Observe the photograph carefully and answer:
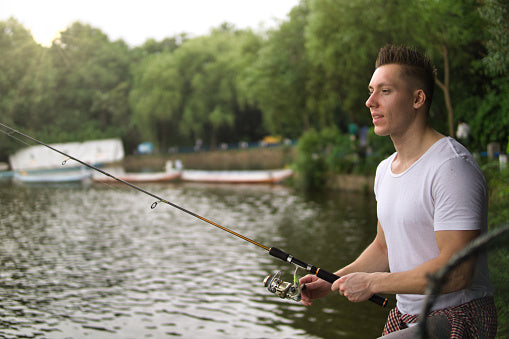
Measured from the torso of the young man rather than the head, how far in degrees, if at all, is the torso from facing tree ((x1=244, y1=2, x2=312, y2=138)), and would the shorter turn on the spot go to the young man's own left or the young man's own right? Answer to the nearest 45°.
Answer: approximately 135° to the young man's own right

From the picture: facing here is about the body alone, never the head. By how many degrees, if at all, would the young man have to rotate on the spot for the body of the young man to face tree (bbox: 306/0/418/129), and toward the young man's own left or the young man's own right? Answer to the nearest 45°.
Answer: approximately 135° to the young man's own right

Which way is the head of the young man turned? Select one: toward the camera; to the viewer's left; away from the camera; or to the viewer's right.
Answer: to the viewer's left

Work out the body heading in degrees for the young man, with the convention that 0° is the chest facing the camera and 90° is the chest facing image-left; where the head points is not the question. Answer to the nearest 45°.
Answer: approximately 45°
